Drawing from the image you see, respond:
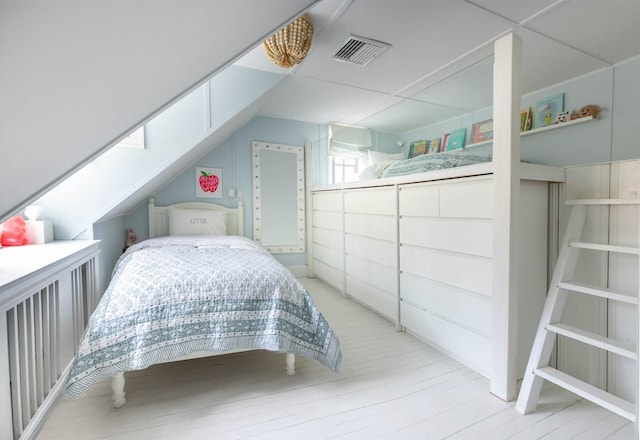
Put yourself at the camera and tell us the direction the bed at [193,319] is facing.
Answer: facing the viewer

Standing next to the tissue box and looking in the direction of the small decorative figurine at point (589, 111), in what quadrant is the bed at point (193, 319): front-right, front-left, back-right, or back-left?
front-right

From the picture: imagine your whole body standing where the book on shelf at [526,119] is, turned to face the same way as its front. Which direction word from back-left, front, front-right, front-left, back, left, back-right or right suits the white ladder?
front-left

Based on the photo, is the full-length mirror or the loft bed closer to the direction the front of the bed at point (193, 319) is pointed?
the loft bed

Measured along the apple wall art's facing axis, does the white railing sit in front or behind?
in front

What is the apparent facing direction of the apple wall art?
toward the camera

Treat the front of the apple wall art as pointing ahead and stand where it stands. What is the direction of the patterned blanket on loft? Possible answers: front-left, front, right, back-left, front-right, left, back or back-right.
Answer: front-left

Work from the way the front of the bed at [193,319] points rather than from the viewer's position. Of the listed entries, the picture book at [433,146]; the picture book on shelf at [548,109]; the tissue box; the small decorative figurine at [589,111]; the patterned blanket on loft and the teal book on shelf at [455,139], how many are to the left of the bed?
5

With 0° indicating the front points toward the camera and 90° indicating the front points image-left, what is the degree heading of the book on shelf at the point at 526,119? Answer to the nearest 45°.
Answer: approximately 45°

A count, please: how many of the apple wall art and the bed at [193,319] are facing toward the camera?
2
